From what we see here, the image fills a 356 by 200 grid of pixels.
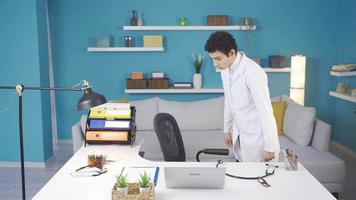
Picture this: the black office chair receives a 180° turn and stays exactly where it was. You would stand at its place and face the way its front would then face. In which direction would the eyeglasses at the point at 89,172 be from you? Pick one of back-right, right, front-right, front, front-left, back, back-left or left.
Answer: left

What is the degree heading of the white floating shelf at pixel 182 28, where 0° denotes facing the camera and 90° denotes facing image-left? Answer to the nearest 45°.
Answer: approximately 0°

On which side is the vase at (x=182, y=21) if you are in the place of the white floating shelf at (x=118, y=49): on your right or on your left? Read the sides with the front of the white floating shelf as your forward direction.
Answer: on your left

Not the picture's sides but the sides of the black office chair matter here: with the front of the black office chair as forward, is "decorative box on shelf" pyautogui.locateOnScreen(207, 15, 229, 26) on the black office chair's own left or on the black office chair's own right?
on the black office chair's own left

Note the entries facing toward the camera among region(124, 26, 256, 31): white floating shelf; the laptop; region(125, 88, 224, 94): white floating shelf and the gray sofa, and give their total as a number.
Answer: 3

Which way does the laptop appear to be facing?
away from the camera

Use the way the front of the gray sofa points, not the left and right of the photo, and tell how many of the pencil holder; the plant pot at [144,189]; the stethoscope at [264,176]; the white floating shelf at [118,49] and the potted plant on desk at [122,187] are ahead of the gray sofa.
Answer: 4

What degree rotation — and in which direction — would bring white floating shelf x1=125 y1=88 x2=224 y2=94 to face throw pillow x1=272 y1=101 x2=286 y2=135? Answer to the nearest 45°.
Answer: approximately 45° to its left

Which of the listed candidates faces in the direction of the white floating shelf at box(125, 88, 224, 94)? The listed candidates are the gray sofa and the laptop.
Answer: the laptop

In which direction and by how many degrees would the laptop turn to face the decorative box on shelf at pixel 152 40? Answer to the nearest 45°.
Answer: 0° — it already faces it

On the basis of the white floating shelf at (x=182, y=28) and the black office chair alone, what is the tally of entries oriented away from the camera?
0
